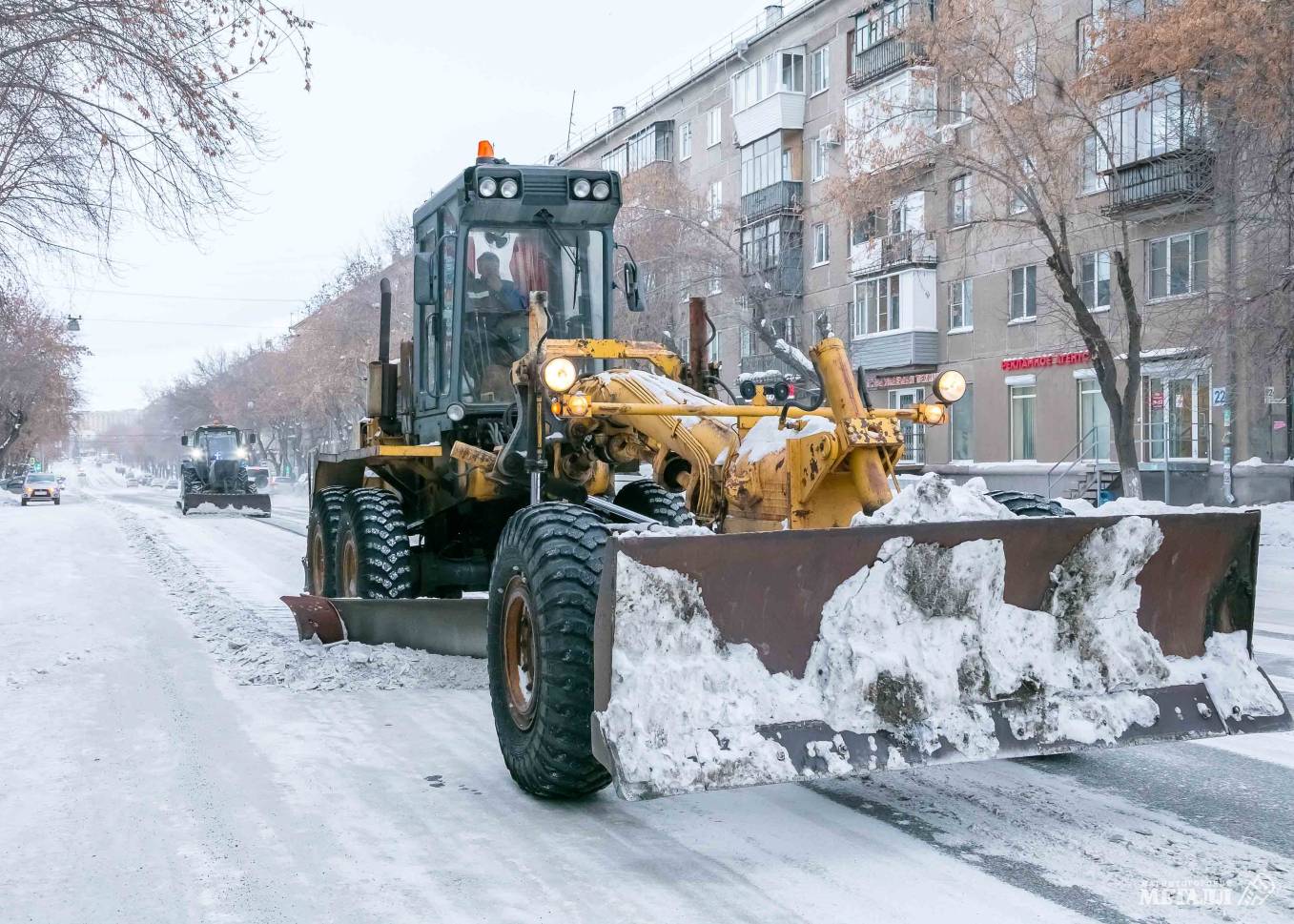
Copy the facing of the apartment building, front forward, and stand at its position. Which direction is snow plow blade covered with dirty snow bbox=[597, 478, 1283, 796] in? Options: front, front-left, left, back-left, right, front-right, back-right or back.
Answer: front-left

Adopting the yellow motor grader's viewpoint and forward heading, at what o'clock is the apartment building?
The apartment building is roughly at 8 o'clock from the yellow motor grader.

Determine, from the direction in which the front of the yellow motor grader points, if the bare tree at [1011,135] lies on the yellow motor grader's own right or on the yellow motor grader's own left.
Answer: on the yellow motor grader's own left

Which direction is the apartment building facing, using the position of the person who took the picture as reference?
facing the viewer and to the left of the viewer

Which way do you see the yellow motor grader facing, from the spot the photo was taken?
facing the viewer and to the right of the viewer

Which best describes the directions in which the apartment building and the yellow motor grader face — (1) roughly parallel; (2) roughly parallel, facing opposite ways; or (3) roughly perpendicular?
roughly perpendicular

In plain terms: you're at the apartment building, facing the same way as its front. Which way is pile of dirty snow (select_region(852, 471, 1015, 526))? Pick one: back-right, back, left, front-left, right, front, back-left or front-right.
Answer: front-left

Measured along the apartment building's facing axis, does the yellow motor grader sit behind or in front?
in front

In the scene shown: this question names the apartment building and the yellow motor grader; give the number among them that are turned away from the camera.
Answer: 0
